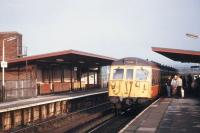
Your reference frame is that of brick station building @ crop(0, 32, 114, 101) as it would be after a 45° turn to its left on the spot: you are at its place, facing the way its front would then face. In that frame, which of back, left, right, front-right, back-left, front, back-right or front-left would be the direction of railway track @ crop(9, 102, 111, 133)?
right

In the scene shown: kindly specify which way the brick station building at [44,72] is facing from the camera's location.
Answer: facing the viewer and to the right of the viewer

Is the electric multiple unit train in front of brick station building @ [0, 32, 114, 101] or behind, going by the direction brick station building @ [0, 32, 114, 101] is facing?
in front
